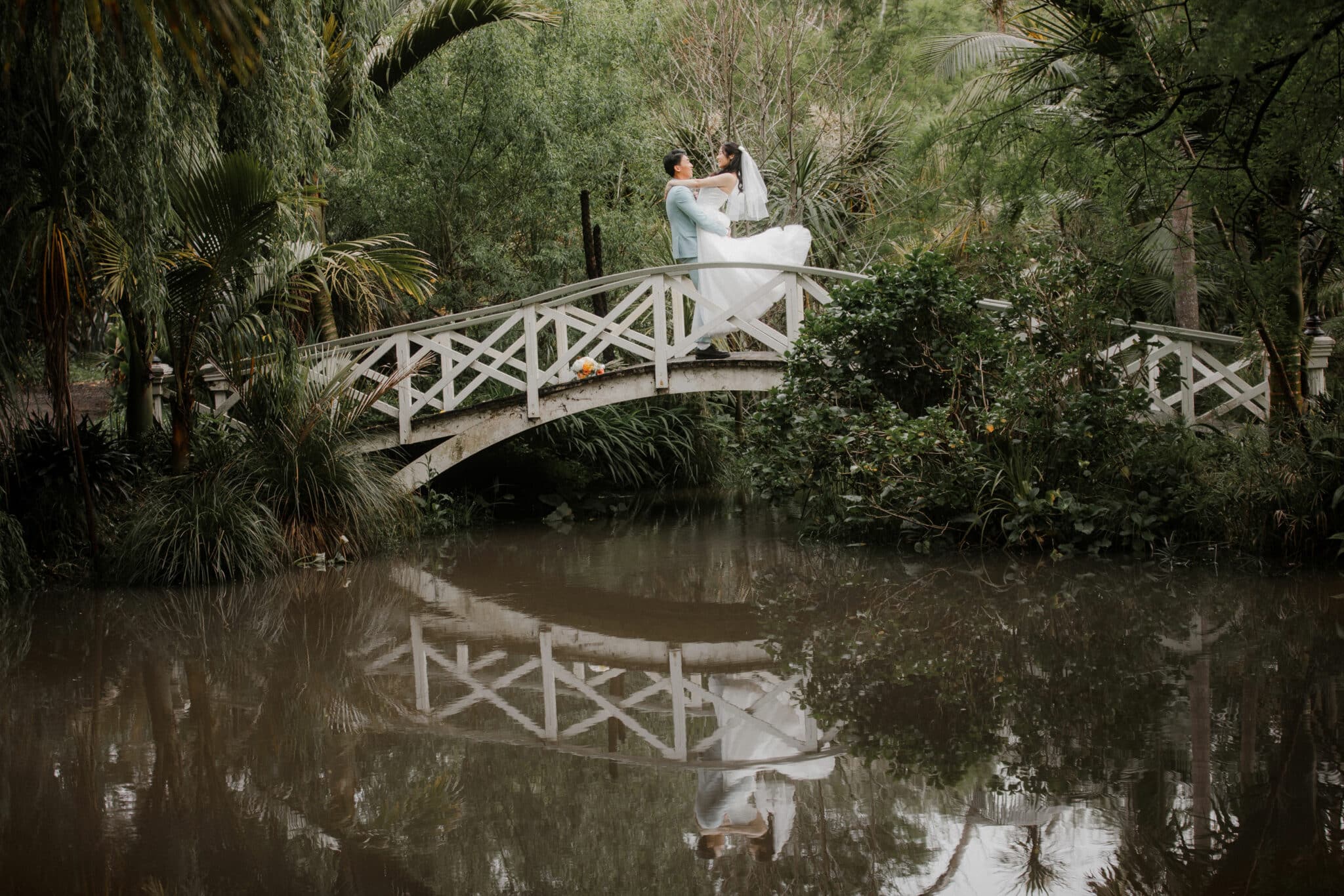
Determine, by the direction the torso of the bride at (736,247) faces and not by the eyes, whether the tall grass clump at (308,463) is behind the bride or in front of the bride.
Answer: in front

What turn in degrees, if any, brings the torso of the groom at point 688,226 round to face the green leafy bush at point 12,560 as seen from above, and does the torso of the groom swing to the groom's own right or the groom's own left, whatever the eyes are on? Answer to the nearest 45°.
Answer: approximately 135° to the groom's own right

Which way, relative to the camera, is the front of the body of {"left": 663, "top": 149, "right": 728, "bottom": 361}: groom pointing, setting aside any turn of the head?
to the viewer's right

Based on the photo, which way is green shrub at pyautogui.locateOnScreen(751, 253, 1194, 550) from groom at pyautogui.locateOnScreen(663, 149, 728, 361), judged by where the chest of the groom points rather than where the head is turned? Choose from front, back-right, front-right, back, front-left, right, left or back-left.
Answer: front-right

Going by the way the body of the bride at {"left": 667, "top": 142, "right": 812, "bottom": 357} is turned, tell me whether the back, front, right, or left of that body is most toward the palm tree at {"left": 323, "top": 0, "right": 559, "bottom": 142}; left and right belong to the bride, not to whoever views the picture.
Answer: front

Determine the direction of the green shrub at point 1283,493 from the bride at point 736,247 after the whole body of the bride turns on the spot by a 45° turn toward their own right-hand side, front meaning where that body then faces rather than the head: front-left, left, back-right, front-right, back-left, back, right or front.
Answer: back

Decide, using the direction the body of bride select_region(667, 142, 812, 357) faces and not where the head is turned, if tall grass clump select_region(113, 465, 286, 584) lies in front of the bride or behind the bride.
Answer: in front

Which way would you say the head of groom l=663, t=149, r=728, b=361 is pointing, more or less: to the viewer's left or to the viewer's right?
to the viewer's right

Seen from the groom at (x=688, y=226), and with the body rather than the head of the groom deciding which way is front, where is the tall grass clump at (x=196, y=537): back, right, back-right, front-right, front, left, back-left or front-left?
back-right

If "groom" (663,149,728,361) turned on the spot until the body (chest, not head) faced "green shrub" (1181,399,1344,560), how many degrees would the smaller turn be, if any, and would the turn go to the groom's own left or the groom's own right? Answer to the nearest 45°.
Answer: approximately 45° to the groom's own right

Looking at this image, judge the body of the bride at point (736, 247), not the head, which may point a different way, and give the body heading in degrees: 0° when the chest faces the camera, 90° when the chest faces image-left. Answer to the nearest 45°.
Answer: approximately 90°

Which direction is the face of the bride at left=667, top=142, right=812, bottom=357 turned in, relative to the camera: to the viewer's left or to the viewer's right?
to the viewer's left

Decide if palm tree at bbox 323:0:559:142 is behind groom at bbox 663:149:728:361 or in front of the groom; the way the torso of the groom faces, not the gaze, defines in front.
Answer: behind
